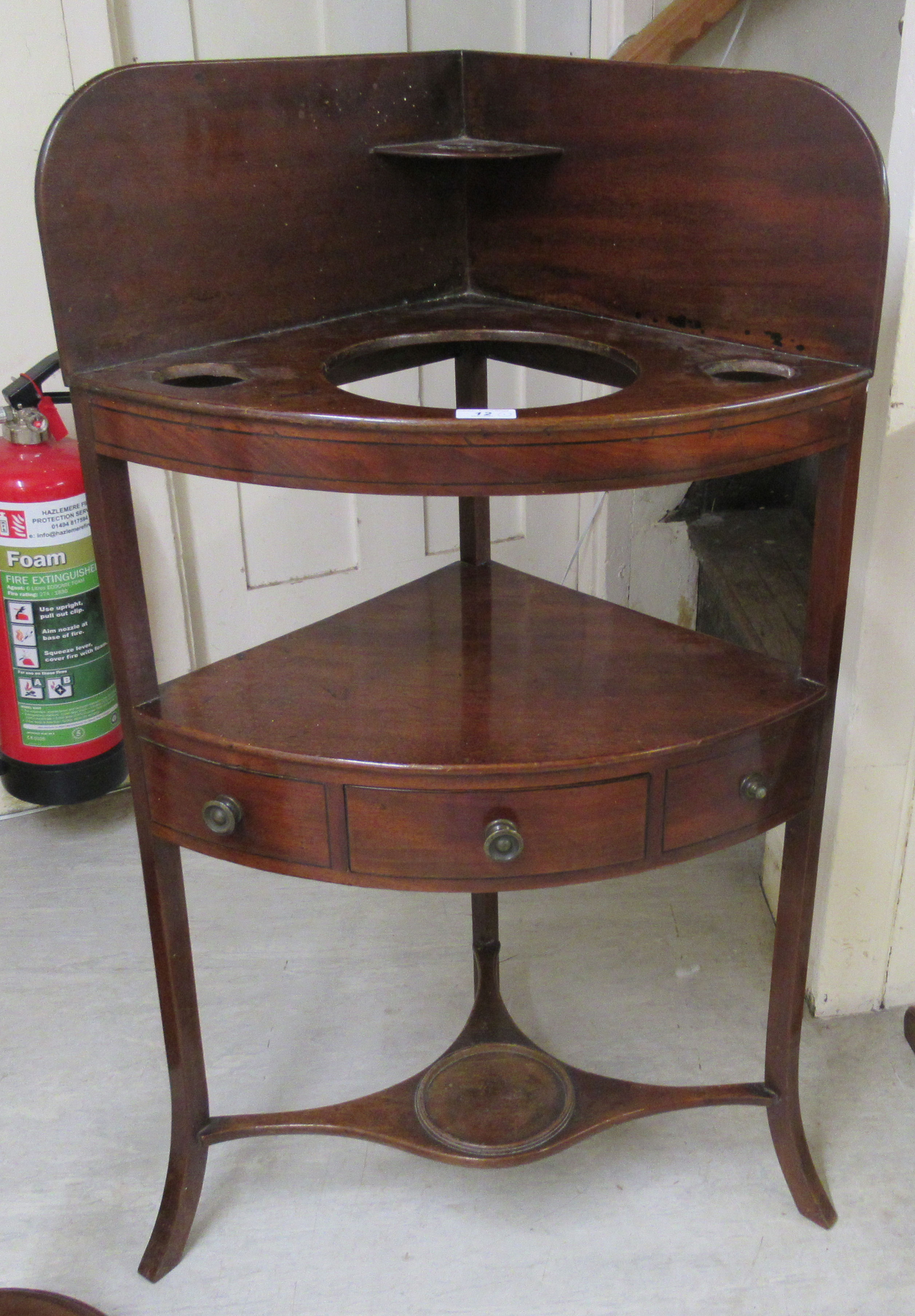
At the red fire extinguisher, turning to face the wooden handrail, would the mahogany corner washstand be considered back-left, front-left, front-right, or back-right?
front-right

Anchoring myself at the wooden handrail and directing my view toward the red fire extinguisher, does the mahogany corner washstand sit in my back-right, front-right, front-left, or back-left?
front-left

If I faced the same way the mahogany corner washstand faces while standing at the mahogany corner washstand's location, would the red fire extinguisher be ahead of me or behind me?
behind

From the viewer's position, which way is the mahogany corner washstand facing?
facing the viewer

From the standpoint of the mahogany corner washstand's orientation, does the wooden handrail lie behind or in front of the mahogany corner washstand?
behind

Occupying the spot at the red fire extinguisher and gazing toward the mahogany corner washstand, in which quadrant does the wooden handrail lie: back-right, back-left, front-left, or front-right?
front-left
